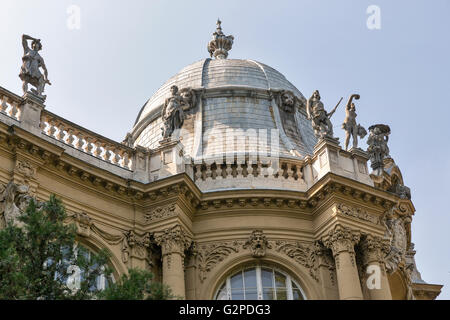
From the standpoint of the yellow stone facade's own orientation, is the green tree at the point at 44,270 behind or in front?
in front

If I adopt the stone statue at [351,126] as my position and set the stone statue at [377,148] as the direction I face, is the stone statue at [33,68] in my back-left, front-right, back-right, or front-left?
back-left

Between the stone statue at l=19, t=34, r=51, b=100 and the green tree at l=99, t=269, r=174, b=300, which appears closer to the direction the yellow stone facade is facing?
the green tree

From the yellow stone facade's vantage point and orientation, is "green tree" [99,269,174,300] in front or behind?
in front

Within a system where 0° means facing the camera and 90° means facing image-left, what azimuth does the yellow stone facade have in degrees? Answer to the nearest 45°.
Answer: approximately 0°

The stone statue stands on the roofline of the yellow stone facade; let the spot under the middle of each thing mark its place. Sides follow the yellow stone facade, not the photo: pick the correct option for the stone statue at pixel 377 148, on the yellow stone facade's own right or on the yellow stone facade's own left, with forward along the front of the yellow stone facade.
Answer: on the yellow stone facade's own left
